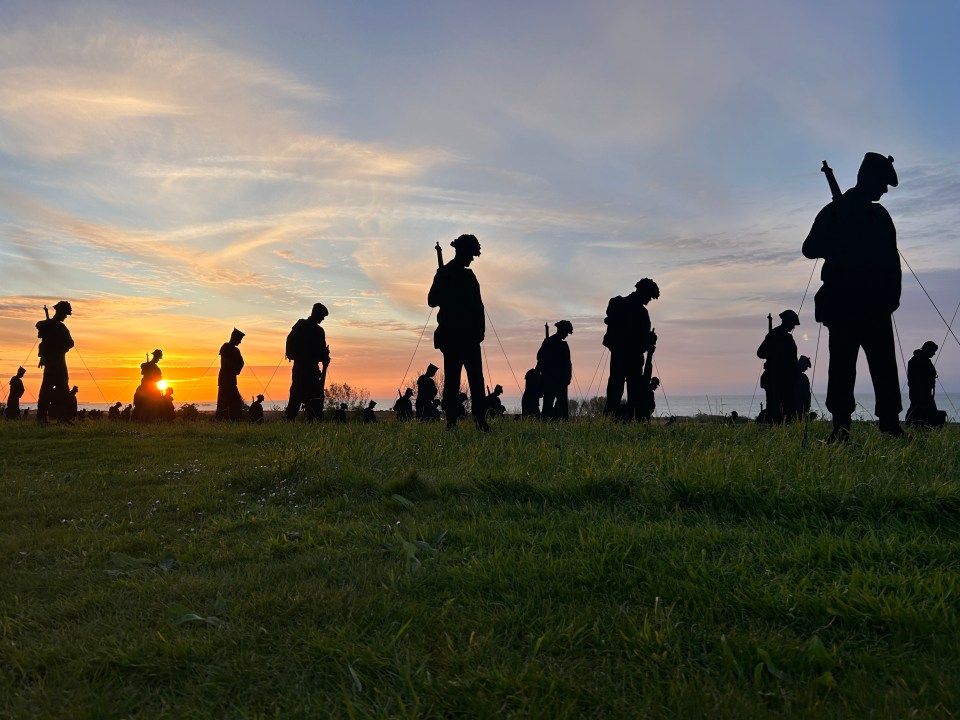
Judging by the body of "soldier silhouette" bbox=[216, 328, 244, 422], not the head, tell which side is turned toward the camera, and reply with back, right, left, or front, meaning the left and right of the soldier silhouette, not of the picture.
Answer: right

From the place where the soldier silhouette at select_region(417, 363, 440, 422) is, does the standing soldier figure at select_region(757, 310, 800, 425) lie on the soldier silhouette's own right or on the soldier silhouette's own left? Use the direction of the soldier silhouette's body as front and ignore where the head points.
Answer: on the soldier silhouette's own right

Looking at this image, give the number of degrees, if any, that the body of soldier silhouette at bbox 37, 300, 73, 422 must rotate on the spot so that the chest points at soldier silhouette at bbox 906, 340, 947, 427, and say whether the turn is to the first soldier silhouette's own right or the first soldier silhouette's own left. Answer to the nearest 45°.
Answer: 0° — they already face them

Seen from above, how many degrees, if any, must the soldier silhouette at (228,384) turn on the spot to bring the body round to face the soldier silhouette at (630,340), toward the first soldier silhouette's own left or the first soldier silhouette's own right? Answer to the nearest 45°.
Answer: approximately 45° to the first soldier silhouette's own right

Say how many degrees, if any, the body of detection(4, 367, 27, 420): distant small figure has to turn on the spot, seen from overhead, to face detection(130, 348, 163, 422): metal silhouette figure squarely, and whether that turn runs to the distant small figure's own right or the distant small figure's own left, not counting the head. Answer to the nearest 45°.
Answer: approximately 45° to the distant small figure's own right
